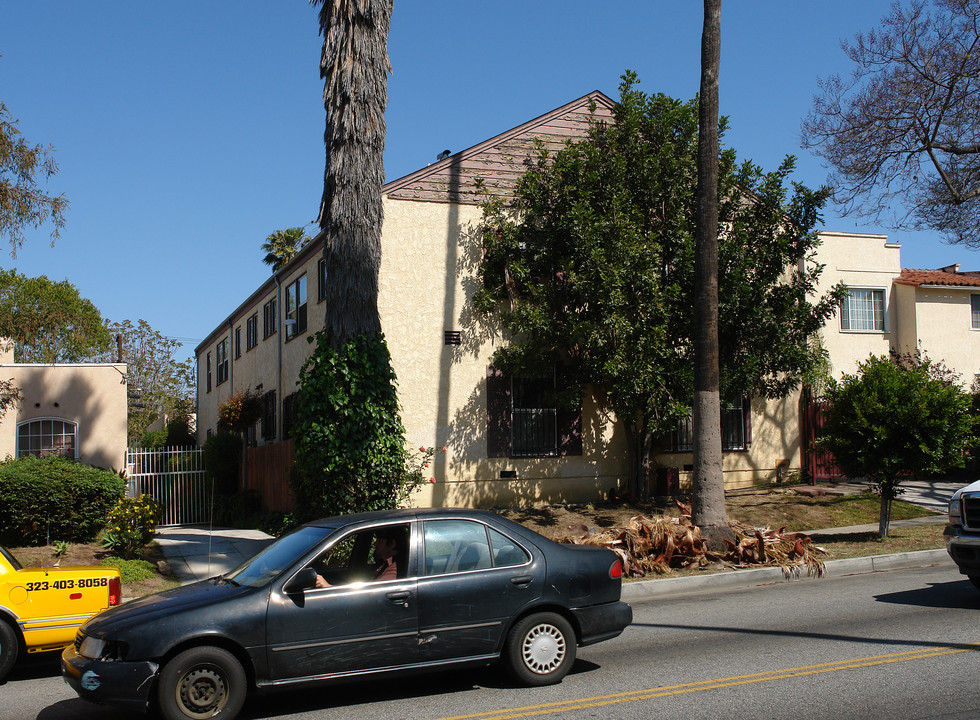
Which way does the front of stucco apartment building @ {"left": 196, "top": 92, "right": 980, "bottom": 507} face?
toward the camera

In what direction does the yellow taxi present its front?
to the viewer's left

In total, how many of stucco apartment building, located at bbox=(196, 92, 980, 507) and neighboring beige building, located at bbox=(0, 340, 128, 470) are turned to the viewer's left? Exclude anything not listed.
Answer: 0

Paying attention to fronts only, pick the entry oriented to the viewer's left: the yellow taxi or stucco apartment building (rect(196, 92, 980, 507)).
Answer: the yellow taxi

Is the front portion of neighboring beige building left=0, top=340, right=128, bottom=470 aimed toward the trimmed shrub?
yes

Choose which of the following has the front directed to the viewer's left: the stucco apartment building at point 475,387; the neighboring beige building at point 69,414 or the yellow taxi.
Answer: the yellow taxi

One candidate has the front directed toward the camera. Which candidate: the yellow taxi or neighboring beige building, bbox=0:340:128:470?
the neighboring beige building

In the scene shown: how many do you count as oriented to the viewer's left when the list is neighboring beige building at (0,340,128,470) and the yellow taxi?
1

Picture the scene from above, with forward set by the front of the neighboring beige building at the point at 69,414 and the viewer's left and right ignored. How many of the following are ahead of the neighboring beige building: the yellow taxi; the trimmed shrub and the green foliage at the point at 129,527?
3

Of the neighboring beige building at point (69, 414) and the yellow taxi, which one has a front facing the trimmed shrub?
the neighboring beige building

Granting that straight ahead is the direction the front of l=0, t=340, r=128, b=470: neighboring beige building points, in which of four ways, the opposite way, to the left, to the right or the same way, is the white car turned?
to the right

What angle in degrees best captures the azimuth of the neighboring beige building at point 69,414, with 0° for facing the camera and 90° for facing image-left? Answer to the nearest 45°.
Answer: approximately 0°

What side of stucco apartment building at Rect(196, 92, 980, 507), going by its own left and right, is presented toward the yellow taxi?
front
